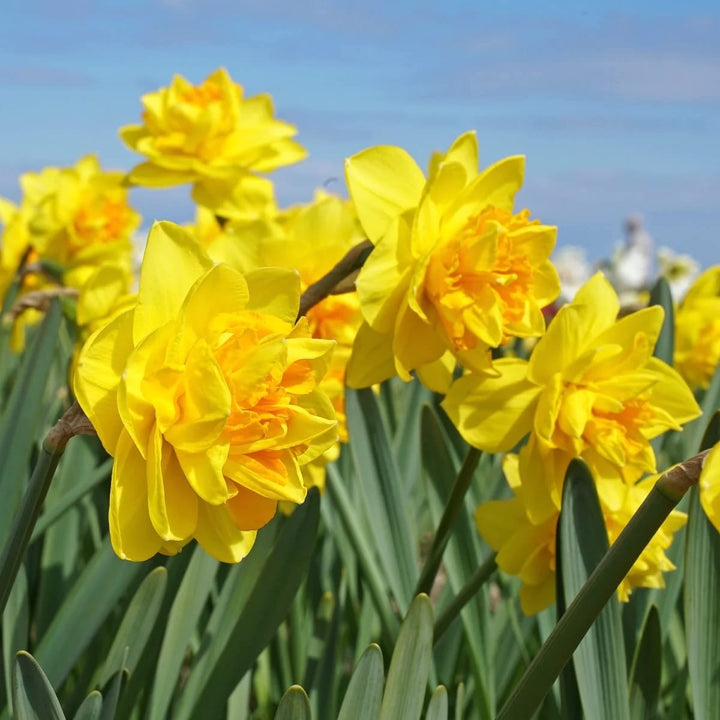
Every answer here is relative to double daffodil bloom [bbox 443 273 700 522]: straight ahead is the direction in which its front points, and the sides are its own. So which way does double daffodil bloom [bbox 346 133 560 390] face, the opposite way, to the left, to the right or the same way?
the same way

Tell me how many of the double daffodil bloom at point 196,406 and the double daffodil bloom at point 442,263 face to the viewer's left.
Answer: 0

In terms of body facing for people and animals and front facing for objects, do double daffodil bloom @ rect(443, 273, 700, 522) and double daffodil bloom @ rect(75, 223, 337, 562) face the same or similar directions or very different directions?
same or similar directions

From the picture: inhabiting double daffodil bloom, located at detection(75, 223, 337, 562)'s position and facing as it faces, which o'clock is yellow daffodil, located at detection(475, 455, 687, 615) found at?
The yellow daffodil is roughly at 9 o'clock from the double daffodil bloom.

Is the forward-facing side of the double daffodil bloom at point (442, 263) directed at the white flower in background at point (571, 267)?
no

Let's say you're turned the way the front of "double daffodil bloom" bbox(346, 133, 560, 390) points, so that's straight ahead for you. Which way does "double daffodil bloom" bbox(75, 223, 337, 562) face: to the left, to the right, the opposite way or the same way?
the same way

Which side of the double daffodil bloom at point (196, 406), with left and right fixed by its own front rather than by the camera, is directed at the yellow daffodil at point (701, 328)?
left

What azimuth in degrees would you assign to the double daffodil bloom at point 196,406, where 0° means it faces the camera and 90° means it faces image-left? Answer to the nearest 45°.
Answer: approximately 315°

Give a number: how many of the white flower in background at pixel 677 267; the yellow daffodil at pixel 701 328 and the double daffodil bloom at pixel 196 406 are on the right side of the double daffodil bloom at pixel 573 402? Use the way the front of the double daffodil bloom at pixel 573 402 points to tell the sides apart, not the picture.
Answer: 1

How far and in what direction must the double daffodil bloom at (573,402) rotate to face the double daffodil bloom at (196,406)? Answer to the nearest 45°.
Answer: approximately 90° to its right

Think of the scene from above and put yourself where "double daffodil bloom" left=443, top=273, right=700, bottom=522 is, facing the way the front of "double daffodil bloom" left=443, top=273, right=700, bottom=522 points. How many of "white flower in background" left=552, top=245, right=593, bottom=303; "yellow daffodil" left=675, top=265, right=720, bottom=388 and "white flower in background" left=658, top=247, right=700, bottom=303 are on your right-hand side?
0

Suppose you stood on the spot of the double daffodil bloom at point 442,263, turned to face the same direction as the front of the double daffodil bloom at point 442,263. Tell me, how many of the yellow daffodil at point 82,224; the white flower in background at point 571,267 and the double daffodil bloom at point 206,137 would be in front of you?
0

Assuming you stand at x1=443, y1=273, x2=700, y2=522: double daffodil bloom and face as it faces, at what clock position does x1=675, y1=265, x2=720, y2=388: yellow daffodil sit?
The yellow daffodil is roughly at 8 o'clock from the double daffodil bloom.

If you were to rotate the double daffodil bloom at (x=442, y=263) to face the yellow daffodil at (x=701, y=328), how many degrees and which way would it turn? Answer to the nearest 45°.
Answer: approximately 90° to its left
